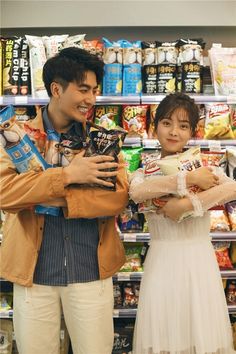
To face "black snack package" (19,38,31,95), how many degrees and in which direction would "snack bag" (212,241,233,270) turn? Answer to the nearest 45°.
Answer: approximately 45° to its right
